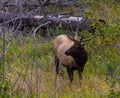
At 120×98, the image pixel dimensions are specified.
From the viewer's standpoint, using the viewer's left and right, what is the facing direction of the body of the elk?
facing the viewer and to the right of the viewer
